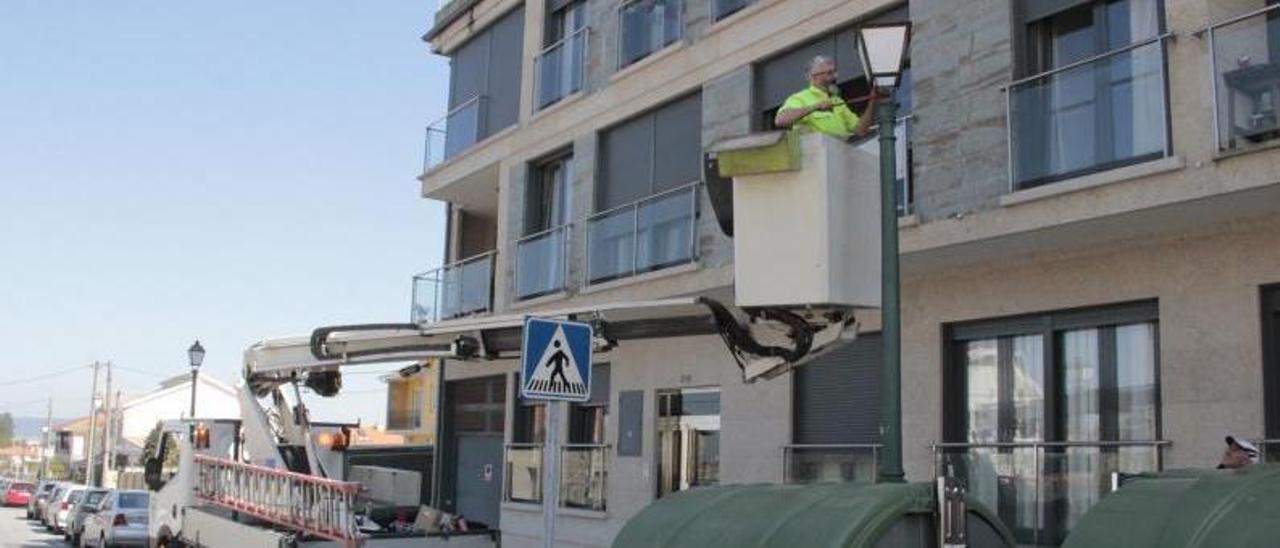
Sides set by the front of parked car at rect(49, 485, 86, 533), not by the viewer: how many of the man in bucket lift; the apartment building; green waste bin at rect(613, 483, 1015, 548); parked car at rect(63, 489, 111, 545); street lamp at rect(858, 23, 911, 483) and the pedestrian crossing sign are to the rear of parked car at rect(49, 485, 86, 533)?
6

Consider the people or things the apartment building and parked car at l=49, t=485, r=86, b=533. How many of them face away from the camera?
1

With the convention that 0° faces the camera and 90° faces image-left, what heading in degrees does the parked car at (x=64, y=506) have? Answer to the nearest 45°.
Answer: approximately 180°

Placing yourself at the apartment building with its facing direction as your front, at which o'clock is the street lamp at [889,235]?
The street lamp is roughly at 11 o'clock from the apartment building.

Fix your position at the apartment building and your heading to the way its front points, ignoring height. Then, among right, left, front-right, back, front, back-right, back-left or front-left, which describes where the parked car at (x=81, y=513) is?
right

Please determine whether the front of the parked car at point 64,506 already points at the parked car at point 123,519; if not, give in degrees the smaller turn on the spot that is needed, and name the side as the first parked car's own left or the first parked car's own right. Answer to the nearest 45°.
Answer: approximately 180°

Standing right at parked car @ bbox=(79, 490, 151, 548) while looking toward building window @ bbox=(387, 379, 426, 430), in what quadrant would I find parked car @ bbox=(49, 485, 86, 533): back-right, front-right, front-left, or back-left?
front-left

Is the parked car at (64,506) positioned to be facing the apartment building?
no

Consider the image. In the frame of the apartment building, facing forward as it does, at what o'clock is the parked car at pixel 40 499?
The parked car is roughly at 3 o'clock from the apartment building.

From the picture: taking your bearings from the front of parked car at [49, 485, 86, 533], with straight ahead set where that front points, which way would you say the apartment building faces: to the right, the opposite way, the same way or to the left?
to the left

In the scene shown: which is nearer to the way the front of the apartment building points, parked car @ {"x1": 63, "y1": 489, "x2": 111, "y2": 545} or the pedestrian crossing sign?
the pedestrian crossing sign

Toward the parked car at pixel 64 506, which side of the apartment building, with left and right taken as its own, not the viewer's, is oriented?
right

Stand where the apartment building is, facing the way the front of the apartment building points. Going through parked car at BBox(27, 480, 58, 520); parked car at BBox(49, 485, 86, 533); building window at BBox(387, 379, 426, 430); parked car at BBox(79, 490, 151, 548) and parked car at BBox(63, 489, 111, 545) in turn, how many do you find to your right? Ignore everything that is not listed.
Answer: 5

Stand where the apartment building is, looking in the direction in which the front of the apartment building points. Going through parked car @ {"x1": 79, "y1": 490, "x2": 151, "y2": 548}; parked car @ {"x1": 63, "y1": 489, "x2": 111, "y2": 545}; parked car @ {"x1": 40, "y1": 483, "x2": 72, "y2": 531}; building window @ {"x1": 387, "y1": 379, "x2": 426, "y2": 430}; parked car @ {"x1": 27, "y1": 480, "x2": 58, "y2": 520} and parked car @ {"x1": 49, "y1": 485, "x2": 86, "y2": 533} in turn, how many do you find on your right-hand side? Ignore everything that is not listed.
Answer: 6

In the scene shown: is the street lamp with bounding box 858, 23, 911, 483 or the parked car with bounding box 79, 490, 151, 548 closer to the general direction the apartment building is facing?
the street lamp
